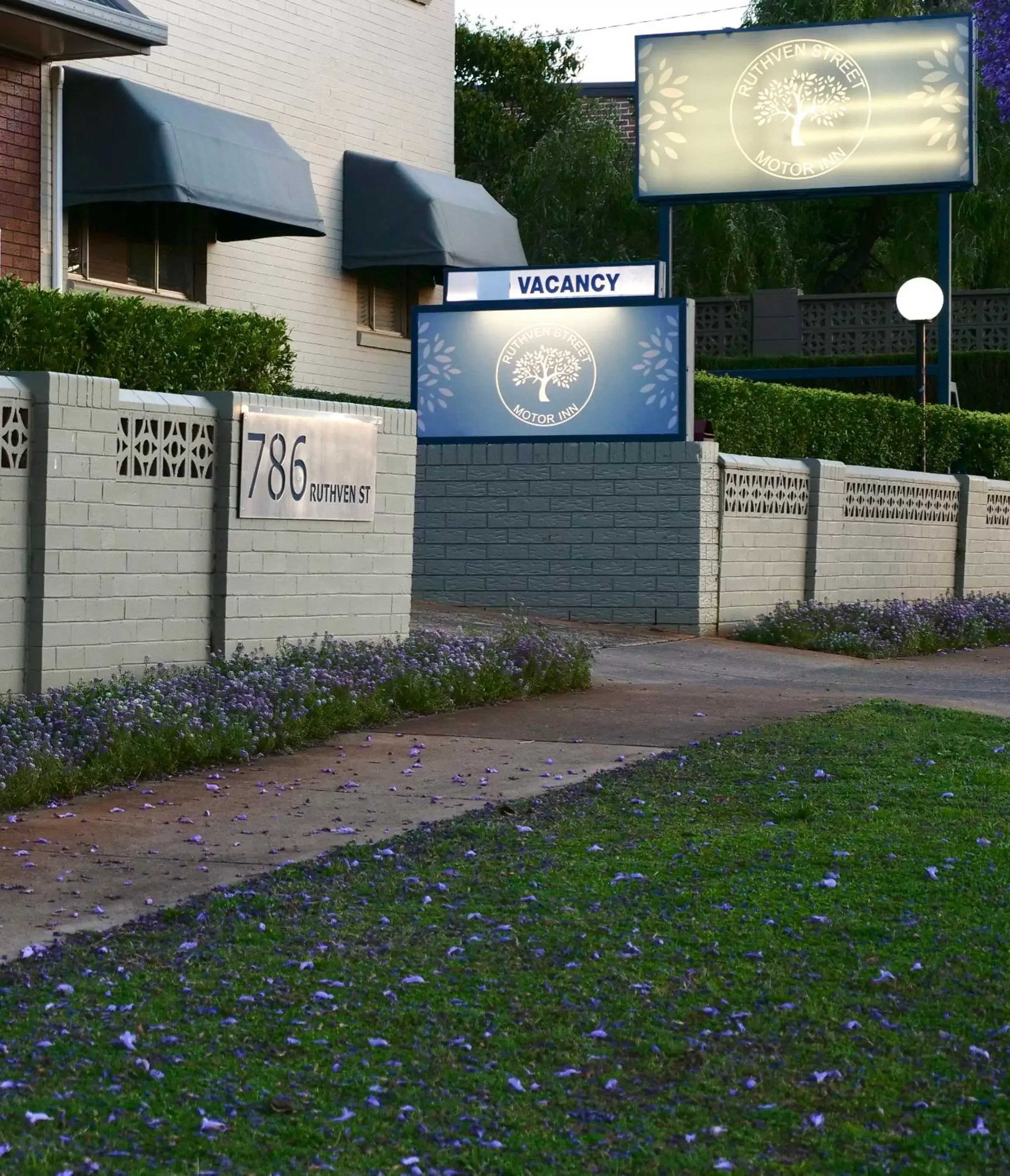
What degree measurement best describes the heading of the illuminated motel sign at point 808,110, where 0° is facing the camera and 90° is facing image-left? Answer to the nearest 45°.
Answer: approximately 0°

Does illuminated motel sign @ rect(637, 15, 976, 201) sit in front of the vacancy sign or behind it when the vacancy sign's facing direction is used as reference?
behind

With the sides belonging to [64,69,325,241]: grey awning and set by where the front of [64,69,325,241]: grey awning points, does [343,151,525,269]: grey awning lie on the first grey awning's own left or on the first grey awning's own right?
on the first grey awning's own left

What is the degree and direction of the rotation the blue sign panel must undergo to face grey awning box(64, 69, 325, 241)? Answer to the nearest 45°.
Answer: approximately 90° to its right

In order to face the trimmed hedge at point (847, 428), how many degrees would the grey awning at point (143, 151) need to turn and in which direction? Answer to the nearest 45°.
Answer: approximately 45° to its left

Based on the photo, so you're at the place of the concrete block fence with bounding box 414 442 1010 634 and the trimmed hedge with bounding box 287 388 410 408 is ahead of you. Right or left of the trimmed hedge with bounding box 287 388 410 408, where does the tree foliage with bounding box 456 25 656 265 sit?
right

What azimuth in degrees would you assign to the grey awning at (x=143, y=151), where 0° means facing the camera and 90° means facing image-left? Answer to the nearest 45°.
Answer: approximately 315°

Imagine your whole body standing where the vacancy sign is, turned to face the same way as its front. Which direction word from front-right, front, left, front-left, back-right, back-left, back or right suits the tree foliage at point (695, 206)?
back
